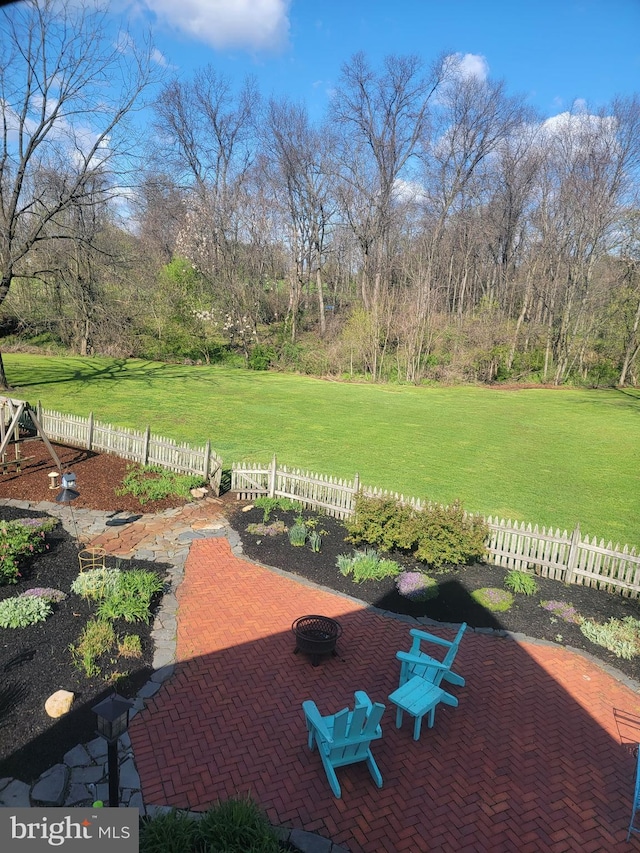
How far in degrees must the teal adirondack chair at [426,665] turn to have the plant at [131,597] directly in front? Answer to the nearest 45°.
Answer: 0° — it already faces it

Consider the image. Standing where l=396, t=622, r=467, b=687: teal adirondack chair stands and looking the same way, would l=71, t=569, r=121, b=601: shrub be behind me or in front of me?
in front

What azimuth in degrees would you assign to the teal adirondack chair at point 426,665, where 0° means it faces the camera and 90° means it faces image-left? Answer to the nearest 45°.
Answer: approximately 90°

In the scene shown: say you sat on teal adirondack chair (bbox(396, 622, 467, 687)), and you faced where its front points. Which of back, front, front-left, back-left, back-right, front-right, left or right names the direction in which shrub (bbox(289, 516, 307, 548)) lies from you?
front-right

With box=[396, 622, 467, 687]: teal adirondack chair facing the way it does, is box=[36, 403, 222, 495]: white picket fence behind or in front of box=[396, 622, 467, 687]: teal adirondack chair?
in front

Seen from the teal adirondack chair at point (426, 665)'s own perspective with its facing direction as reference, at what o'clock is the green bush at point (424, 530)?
The green bush is roughly at 3 o'clock from the teal adirondack chair.

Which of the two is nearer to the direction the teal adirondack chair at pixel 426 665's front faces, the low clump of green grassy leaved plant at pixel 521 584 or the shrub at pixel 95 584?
the shrub

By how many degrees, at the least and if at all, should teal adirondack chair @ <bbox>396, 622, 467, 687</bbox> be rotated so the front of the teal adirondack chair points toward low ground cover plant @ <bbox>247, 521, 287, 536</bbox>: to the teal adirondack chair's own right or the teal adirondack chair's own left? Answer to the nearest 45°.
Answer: approximately 45° to the teal adirondack chair's own right

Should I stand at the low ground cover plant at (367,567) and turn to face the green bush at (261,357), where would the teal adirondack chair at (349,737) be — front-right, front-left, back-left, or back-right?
back-left

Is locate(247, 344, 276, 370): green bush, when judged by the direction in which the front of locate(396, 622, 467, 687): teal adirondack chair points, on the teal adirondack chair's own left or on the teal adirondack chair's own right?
on the teal adirondack chair's own right

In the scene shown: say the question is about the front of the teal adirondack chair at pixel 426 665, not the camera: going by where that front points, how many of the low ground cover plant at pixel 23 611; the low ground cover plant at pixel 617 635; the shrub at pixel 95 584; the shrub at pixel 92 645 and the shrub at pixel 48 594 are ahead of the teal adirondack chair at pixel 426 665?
4

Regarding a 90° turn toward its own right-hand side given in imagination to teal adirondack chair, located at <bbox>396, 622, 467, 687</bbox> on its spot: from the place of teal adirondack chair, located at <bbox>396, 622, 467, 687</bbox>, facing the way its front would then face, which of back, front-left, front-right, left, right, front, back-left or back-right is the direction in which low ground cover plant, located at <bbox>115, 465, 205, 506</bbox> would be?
front-left

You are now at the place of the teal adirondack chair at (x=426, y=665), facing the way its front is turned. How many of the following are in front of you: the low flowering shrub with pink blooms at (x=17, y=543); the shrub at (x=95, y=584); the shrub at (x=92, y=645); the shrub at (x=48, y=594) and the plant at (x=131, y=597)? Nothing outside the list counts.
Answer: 5

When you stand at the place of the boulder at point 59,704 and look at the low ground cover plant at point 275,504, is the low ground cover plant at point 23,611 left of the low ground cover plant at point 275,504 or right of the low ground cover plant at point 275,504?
left

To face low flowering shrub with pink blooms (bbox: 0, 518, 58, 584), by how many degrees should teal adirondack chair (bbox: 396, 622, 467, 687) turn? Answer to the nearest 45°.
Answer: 0° — it already faces it

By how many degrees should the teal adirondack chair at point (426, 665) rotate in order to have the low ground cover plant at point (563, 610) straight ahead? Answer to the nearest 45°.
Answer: approximately 135° to its right
